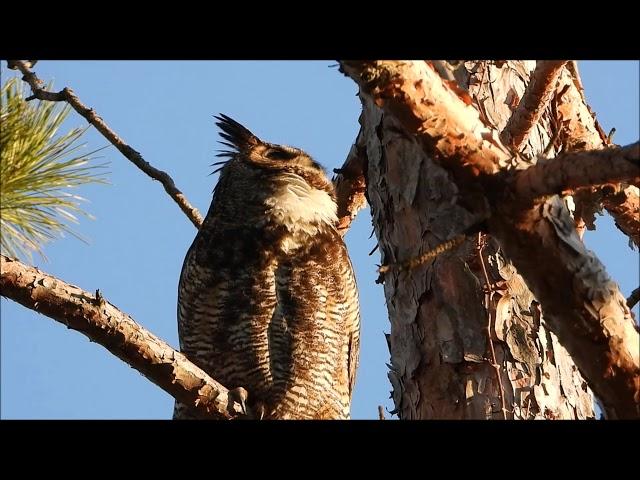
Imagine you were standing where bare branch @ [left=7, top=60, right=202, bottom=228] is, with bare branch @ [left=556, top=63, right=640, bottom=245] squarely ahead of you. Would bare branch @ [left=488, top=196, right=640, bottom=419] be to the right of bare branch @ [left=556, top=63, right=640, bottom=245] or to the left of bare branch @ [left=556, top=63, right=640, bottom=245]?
right

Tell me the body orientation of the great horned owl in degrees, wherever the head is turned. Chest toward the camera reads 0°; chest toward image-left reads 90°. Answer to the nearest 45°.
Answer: approximately 315°
